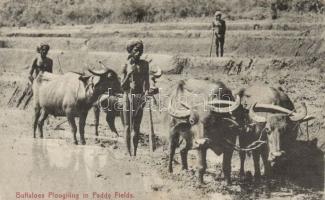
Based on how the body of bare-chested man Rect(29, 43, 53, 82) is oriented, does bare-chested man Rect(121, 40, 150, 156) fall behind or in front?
in front

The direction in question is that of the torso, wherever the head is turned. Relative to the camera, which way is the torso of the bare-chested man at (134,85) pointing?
toward the camera

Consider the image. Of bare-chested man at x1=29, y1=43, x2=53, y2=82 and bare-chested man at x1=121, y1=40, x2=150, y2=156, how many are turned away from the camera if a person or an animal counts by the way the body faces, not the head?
0

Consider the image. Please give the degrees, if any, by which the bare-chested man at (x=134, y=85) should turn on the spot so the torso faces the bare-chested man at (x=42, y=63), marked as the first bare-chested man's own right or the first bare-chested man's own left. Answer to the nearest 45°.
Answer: approximately 135° to the first bare-chested man's own right

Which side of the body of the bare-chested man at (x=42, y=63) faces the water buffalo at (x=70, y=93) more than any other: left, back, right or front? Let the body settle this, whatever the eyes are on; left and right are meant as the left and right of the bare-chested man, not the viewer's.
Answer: front

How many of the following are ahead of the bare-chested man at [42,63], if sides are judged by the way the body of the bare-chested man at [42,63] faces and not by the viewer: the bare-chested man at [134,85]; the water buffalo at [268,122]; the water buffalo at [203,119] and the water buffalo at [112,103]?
4

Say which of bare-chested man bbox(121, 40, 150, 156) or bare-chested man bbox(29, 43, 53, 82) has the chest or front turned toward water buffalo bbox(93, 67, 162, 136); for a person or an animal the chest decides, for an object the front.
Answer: bare-chested man bbox(29, 43, 53, 82)

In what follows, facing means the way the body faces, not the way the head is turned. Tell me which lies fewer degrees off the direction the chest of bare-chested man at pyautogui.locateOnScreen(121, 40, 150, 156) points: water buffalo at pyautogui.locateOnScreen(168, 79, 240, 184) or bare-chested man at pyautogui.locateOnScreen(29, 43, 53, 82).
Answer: the water buffalo

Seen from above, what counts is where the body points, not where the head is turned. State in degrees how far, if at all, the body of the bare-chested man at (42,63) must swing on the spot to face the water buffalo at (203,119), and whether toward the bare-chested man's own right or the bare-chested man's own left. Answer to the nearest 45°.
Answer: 0° — they already face it

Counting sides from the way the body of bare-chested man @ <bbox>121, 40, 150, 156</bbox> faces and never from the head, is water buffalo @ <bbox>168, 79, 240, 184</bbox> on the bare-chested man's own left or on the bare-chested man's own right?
on the bare-chested man's own left

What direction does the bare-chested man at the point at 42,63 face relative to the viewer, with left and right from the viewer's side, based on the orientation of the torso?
facing the viewer and to the right of the viewer
